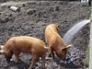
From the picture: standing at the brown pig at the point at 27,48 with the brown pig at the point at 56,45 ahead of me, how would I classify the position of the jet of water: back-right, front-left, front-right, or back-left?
front-left

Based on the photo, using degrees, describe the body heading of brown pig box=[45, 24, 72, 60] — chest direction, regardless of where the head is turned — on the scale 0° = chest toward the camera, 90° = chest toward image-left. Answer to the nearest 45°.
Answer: approximately 315°

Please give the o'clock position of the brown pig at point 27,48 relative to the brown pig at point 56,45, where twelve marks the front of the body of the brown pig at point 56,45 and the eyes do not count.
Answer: the brown pig at point 27,48 is roughly at 4 o'clock from the brown pig at point 56,45.

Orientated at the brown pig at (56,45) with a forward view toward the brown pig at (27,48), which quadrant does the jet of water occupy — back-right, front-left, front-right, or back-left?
back-right
